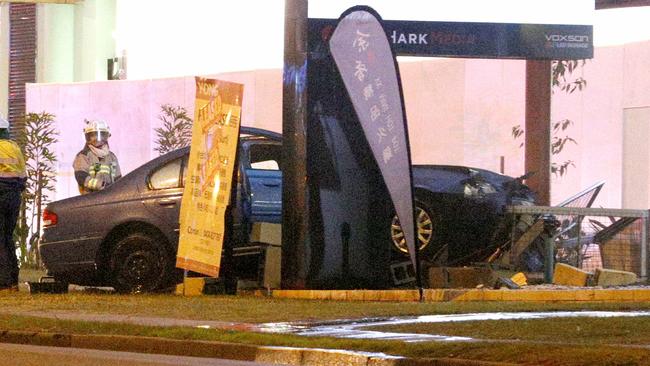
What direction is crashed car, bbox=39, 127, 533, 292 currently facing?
to the viewer's right

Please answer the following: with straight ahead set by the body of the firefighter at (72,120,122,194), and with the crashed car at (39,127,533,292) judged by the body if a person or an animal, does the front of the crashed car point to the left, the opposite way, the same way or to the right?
to the left

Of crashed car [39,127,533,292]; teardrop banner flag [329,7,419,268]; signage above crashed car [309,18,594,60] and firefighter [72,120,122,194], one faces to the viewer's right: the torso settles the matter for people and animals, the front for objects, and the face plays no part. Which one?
the crashed car

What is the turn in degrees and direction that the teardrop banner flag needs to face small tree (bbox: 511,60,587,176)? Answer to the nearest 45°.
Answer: approximately 135° to its left

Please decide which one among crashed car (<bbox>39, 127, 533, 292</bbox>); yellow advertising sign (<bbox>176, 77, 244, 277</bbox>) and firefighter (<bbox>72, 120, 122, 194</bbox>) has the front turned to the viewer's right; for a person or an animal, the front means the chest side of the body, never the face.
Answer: the crashed car

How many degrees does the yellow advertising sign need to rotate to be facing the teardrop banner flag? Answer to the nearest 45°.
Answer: approximately 90° to its left

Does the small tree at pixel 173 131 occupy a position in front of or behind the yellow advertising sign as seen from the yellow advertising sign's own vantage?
behind

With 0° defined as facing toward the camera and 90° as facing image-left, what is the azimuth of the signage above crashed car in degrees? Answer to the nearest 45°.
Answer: approximately 0°

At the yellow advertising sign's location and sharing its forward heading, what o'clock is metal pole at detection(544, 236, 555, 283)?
The metal pole is roughly at 9 o'clock from the yellow advertising sign.

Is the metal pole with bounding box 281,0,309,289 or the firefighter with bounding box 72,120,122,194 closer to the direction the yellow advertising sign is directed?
the metal pole
